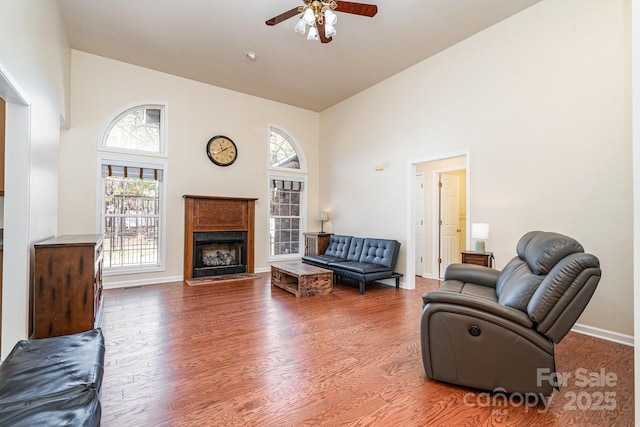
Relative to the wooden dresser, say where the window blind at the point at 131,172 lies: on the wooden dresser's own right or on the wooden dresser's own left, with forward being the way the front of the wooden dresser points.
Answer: on the wooden dresser's own left

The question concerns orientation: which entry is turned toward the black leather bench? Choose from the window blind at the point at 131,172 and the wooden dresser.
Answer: the window blind

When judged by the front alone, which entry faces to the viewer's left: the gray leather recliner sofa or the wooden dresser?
the gray leather recliner sofa

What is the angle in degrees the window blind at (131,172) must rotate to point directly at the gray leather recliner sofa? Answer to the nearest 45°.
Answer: approximately 45° to its left

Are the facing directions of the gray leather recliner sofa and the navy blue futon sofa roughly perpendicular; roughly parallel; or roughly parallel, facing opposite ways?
roughly perpendicular

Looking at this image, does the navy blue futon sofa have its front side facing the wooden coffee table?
yes

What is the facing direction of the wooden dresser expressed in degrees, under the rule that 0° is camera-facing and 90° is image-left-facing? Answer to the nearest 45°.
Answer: approximately 270°

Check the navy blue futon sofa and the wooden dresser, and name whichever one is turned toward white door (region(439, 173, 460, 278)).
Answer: the wooden dresser

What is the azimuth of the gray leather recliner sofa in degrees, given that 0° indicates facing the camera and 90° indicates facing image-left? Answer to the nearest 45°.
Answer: approximately 90°

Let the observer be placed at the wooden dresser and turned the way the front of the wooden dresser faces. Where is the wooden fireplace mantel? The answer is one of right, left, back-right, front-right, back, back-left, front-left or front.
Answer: front-left
